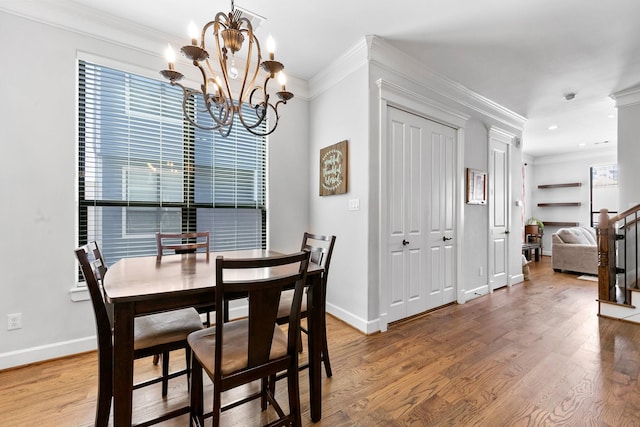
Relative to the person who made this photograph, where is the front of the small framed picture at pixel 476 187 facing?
facing the viewer and to the right of the viewer

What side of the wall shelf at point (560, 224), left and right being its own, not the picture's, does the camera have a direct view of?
front

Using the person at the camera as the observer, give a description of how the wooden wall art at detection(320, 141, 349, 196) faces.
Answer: facing the viewer and to the left of the viewer

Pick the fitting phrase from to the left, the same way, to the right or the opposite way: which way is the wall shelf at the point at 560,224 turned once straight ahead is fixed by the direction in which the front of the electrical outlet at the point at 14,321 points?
to the right

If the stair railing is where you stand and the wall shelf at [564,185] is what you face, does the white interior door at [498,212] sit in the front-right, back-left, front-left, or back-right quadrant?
front-left

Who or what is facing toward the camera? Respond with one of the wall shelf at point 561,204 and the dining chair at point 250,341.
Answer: the wall shelf

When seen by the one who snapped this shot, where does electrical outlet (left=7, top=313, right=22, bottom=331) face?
facing the viewer

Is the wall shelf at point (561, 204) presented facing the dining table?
yes

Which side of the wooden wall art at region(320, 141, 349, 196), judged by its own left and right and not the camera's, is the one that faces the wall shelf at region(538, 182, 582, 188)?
back

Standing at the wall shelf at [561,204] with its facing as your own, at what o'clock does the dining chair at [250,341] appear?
The dining chair is roughly at 12 o'clock from the wall shelf.

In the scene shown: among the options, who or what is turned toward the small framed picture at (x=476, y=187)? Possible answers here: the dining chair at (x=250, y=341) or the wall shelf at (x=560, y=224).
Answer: the wall shelf

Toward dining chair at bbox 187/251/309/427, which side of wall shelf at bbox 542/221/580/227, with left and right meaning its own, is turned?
front

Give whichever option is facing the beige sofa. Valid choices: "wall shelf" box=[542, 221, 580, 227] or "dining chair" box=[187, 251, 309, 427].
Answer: the wall shelf

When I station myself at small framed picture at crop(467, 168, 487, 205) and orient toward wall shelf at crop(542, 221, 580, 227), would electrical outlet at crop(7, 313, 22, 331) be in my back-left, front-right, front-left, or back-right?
back-left

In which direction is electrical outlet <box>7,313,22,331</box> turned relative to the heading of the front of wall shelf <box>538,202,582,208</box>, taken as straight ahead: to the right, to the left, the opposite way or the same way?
to the left

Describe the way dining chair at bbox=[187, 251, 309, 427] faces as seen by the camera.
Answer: facing away from the viewer and to the left of the viewer
